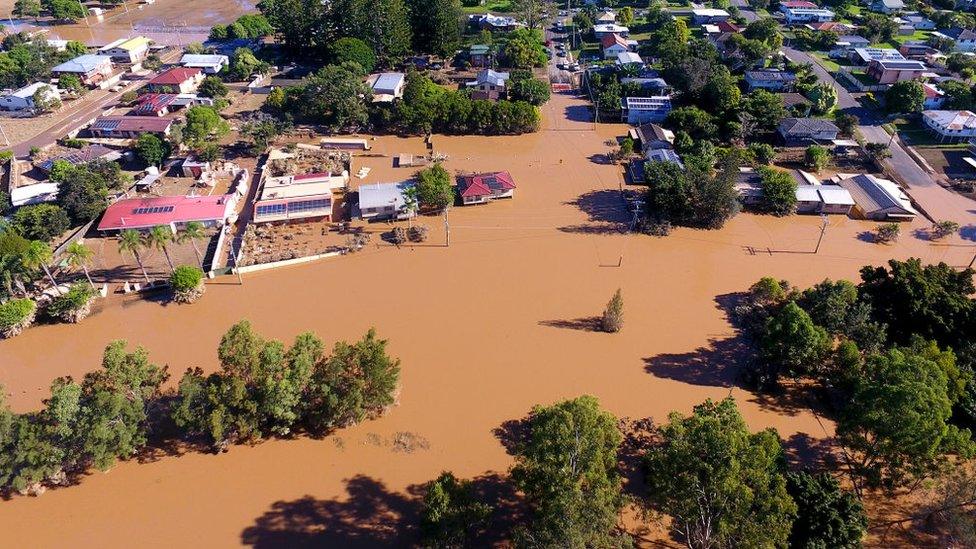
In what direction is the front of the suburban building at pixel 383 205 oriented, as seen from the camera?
facing the viewer

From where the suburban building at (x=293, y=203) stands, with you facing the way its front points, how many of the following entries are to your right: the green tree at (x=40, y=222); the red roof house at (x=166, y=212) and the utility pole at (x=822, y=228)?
2

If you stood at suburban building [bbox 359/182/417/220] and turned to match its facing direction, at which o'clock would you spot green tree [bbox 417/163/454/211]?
The green tree is roughly at 9 o'clock from the suburban building.

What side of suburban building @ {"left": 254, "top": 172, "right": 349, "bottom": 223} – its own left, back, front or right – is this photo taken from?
front

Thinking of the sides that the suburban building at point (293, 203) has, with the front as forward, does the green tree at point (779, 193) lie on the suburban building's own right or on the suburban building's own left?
on the suburban building's own left

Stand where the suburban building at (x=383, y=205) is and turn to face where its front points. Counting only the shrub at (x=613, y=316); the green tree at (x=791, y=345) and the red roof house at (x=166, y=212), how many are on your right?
1

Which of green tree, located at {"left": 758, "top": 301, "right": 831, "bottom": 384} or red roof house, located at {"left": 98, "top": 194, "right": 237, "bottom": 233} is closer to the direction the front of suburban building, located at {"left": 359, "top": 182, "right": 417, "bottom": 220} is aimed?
the green tree

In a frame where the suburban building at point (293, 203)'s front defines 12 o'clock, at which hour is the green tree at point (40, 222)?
The green tree is roughly at 3 o'clock from the suburban building.

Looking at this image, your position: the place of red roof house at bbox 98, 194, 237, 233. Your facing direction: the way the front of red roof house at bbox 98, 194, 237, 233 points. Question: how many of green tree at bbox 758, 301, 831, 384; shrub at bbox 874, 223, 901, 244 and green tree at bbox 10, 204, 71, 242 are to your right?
1

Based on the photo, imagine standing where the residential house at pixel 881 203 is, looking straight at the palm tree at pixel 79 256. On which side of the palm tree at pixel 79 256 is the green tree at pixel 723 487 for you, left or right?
left

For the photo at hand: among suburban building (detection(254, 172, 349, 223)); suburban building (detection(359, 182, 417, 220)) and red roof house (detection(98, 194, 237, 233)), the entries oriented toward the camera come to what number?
3

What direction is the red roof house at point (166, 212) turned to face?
toward the camera
